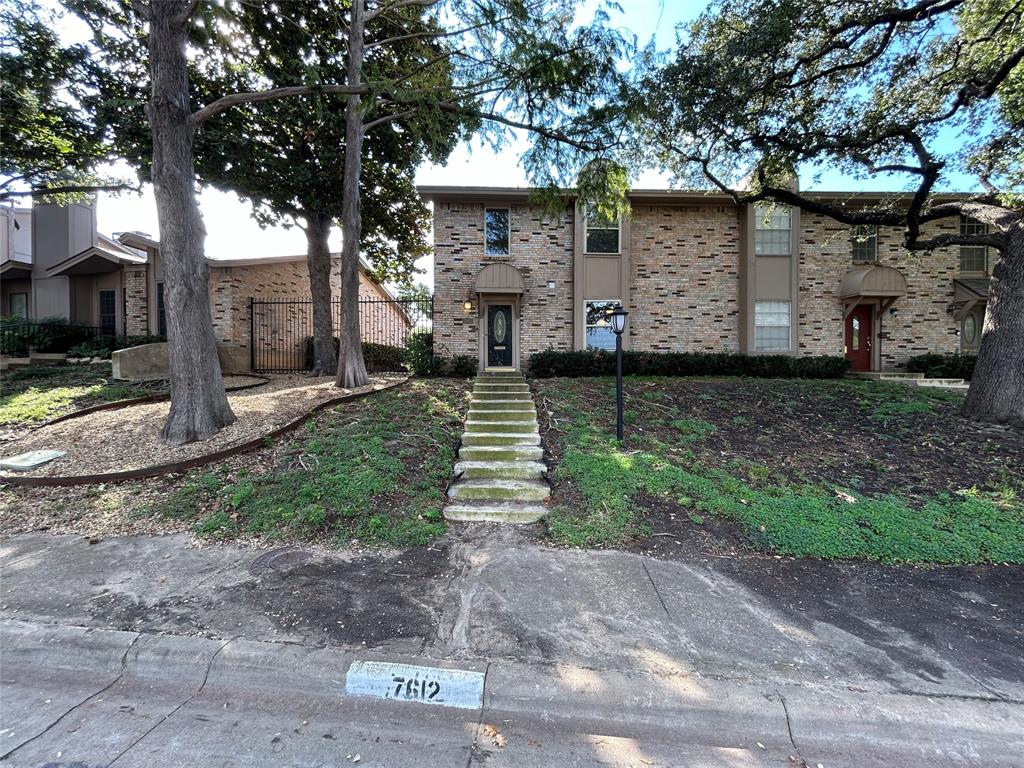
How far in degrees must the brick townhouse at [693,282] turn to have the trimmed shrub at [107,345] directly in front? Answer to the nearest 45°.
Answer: approximately 90° to its right

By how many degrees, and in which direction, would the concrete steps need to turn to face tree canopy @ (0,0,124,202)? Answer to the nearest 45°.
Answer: approximately 135° to its right

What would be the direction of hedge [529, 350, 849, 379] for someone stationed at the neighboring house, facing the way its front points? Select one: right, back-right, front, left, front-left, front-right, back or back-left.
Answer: front-left

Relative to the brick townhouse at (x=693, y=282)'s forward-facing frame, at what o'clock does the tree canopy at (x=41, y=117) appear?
The tree canopy is roughly at 2 o'clock from the brick townhouse.

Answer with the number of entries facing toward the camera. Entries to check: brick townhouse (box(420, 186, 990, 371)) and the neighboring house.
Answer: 2

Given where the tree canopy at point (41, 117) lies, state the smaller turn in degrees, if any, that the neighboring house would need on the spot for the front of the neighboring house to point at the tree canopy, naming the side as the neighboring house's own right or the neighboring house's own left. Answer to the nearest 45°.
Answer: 0° — it already faces it

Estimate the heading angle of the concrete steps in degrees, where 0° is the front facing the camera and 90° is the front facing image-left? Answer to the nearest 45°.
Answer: approximately 0°

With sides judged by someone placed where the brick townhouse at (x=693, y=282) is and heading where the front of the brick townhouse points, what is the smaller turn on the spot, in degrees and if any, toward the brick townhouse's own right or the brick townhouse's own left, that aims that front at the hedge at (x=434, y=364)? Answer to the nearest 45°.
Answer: approximately 45° to the brick townhouse's own right

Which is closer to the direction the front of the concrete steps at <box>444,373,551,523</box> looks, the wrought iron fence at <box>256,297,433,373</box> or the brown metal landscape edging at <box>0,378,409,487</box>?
the brown metal landscape edging
